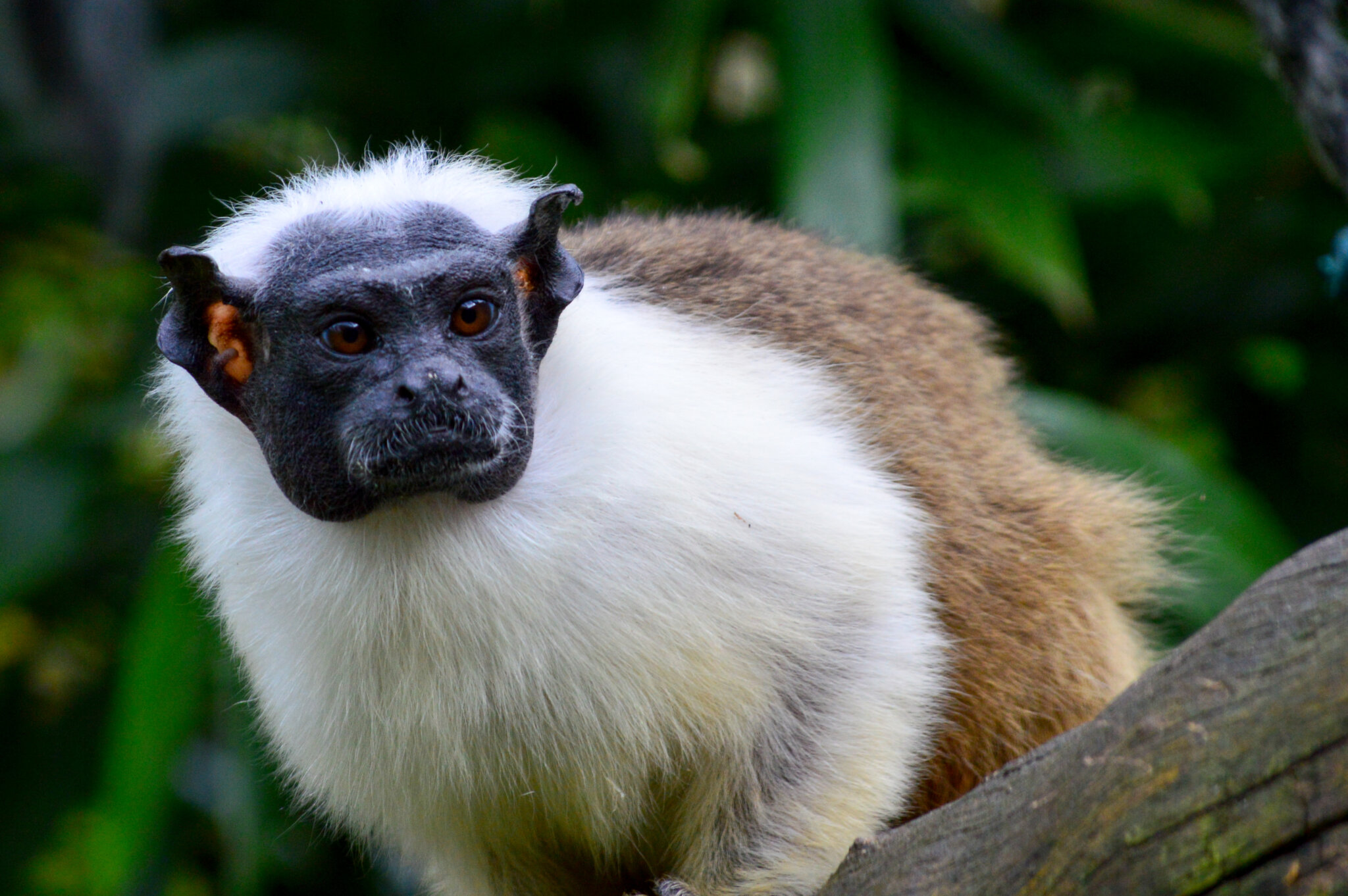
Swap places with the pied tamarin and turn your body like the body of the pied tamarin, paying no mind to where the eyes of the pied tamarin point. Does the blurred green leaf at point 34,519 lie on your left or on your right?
on your right

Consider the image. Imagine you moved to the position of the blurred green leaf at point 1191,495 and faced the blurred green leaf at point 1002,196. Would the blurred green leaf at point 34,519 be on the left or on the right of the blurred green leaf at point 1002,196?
left

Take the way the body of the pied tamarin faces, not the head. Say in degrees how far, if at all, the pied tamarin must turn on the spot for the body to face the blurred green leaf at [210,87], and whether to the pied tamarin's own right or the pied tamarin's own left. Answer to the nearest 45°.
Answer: approximately 90° to the pied tamarin's own right

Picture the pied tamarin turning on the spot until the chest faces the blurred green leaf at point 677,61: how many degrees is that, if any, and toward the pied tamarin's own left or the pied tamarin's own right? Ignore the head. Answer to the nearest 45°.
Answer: approximately 135° to the pied tamarin's own right

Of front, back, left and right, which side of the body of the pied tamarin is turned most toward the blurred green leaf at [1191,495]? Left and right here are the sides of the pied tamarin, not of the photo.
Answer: back

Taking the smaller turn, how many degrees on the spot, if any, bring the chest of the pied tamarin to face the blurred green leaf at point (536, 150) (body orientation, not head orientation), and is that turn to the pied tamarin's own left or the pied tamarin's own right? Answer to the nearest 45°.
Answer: approximately 135° to the pied tamarin's own right

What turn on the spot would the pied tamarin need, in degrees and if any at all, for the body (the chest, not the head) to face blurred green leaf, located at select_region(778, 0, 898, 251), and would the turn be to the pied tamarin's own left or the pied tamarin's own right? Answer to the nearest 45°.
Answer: approximately 135° to the pied tamarin's own right

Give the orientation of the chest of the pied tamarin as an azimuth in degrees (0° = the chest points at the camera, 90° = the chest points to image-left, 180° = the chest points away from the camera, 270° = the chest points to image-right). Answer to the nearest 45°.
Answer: approximately 45°

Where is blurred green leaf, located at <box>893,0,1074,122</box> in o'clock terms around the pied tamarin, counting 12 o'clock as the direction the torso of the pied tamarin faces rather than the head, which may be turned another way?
The blurred green leaf is roughly at 5 o'clock from the pied tamarin.

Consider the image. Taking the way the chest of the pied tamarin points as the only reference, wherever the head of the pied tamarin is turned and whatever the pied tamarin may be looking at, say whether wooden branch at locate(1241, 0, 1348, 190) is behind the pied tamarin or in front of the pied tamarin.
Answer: behind
